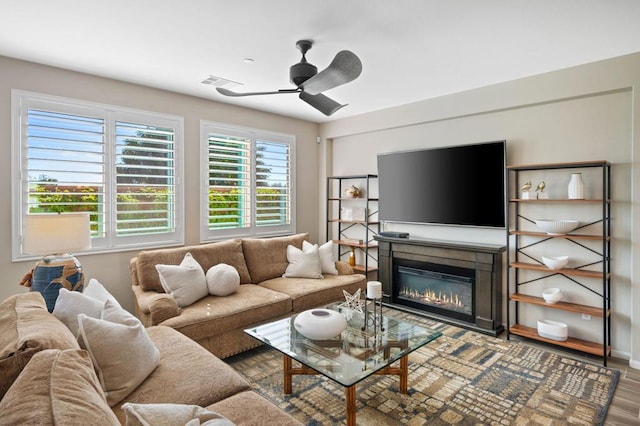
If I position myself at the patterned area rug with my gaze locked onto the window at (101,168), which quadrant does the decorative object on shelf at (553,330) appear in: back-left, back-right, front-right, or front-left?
back-right

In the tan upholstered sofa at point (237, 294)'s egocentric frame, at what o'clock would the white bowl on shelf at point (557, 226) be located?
The white bowl on shelf is roughly at 11 o'clock from the tan upholstered sofa.

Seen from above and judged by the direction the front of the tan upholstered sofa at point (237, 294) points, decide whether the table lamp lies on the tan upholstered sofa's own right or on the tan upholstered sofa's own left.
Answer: on the tan upholstered sofa's own right

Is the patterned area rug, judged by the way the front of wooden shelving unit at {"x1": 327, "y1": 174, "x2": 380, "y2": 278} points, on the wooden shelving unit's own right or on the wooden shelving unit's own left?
on the wooden shelving unit's own left

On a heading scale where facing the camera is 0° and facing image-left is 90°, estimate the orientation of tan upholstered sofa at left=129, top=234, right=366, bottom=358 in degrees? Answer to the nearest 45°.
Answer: approximately 315°

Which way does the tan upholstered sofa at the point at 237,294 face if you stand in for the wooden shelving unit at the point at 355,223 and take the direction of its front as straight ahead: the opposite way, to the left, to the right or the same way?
to the left

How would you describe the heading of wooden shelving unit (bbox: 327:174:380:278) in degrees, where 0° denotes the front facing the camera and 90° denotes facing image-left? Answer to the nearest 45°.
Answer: approximately 45°
